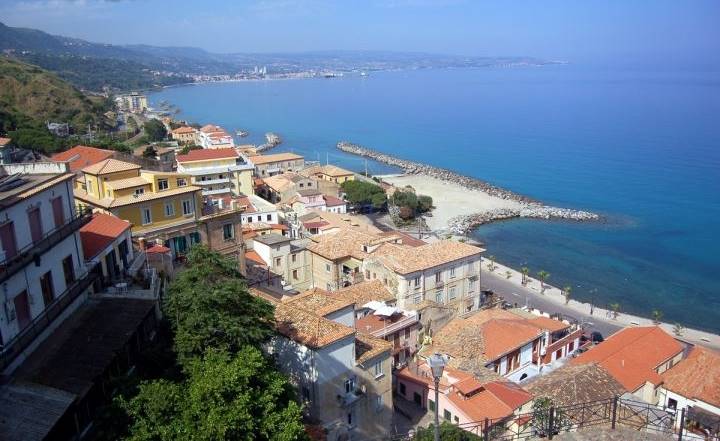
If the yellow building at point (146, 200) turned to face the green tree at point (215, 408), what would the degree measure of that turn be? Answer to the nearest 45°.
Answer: approximately 45° to its right

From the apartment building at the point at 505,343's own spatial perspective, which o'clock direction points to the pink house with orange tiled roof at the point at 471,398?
the pink house with orange tiled roof at the point at 471,398 is roughly at 2 o'clock from the apartment building at the point at 505,343.

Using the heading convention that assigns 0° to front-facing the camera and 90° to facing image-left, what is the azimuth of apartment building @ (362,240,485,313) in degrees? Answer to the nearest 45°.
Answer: approximately 315°

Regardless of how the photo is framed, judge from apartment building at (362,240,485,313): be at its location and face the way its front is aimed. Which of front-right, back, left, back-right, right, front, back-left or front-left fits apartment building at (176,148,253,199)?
back

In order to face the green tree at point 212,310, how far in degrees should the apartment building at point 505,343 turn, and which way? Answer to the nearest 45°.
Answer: approximately 90° to its right

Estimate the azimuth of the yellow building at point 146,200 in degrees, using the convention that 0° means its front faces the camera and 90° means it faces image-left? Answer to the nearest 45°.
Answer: approximately 315°

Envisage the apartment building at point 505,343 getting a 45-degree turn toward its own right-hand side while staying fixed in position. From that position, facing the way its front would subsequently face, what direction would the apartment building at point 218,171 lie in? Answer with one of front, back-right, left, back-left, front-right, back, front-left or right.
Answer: back-right

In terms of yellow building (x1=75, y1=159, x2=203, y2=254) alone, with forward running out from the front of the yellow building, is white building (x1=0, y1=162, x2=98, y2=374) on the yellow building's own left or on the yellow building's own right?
on the yellow building's own right
